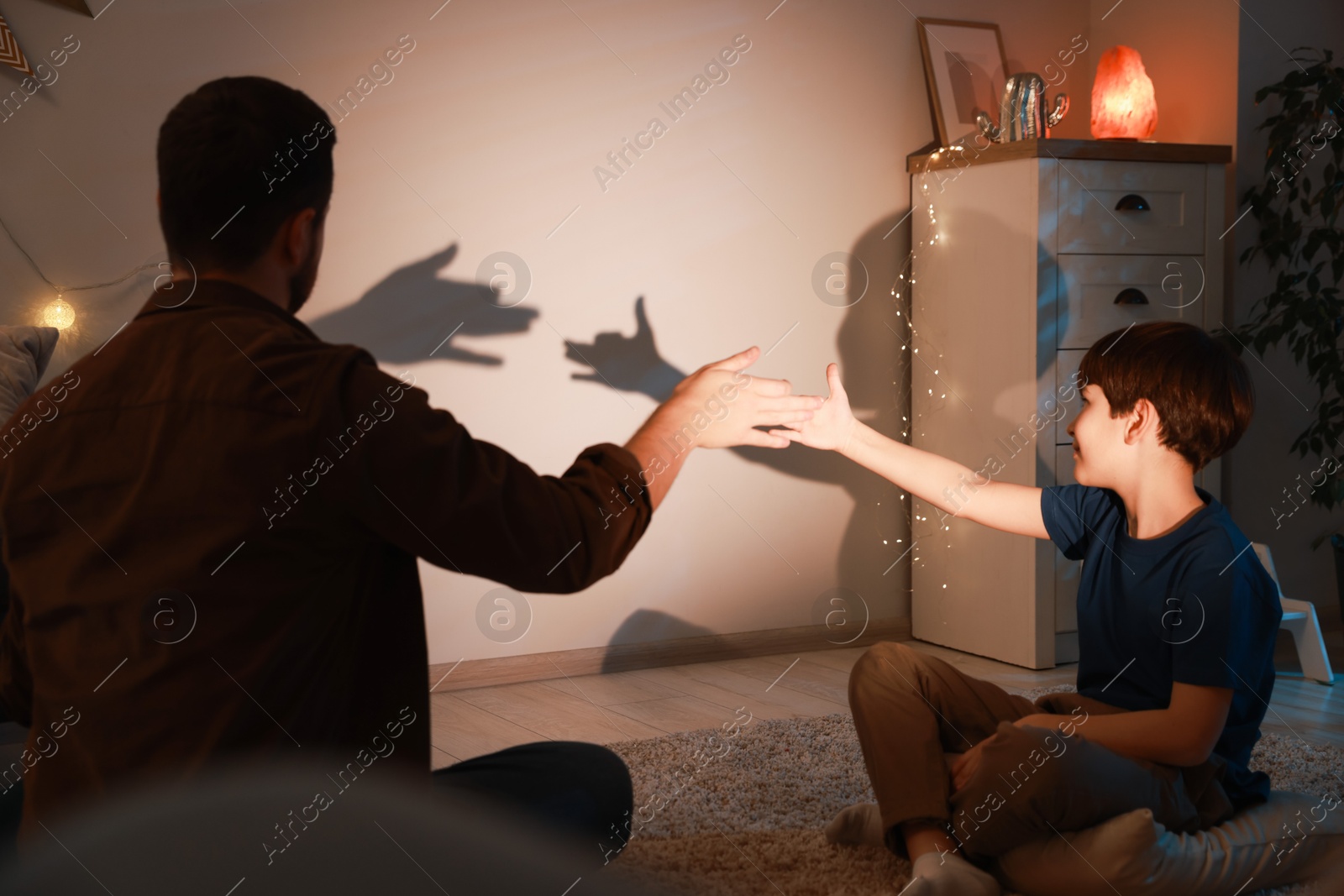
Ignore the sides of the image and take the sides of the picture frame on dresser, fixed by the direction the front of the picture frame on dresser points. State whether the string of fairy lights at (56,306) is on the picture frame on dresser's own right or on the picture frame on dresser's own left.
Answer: on the picture frame on dresser's own right

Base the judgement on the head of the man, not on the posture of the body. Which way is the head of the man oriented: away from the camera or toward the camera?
away from the camera

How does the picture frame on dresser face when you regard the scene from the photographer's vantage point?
facing the viewer and to the right of the viewer

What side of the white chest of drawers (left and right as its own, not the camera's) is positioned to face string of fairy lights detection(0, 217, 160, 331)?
right

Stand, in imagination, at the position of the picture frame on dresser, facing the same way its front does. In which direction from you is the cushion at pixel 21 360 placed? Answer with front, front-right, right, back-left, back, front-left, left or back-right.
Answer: right

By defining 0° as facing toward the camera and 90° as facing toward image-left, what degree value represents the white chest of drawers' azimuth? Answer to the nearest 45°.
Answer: approximately 315°

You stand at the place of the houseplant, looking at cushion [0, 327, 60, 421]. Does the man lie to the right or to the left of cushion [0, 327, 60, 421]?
left
